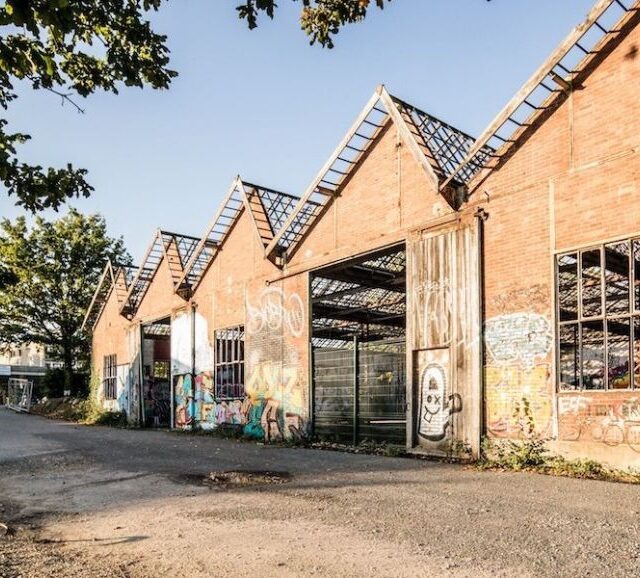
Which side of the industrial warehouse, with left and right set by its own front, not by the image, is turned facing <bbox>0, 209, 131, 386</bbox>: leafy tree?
right

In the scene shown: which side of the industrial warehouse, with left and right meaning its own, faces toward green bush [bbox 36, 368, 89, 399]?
right

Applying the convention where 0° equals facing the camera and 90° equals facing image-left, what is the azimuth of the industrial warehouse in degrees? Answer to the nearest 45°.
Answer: approximately 45°
